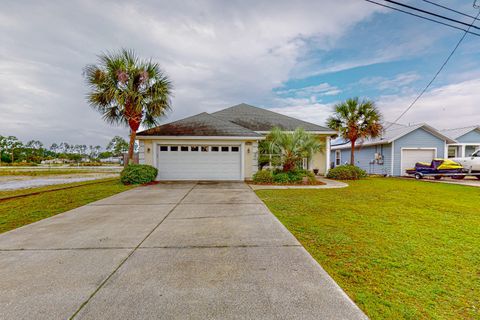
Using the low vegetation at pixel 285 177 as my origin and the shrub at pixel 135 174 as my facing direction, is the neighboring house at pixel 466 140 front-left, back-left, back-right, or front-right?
back-right

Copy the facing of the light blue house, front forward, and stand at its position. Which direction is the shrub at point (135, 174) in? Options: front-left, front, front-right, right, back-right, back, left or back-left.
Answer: right

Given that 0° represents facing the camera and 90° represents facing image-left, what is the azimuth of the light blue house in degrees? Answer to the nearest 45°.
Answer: approximately 315°

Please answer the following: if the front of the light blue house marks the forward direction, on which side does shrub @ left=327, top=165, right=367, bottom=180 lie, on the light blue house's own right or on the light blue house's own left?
on the light blue house's own right

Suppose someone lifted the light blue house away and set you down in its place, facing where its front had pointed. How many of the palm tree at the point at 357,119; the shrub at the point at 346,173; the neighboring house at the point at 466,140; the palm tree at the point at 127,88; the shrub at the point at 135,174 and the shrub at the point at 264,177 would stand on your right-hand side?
5

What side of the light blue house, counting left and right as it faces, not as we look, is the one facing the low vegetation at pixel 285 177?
right

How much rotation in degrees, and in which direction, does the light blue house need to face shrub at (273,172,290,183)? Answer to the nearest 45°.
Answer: approximately 90° to its right

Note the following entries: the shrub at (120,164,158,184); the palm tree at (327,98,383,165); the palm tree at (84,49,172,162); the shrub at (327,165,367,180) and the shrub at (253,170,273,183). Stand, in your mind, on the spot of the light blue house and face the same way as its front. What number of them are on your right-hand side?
5

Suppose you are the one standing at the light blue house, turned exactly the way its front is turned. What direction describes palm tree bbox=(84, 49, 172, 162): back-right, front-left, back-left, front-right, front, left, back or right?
right

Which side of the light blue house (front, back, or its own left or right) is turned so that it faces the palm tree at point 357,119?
right

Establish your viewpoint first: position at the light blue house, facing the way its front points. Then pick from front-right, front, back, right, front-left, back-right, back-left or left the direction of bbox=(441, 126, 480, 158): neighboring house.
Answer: left
